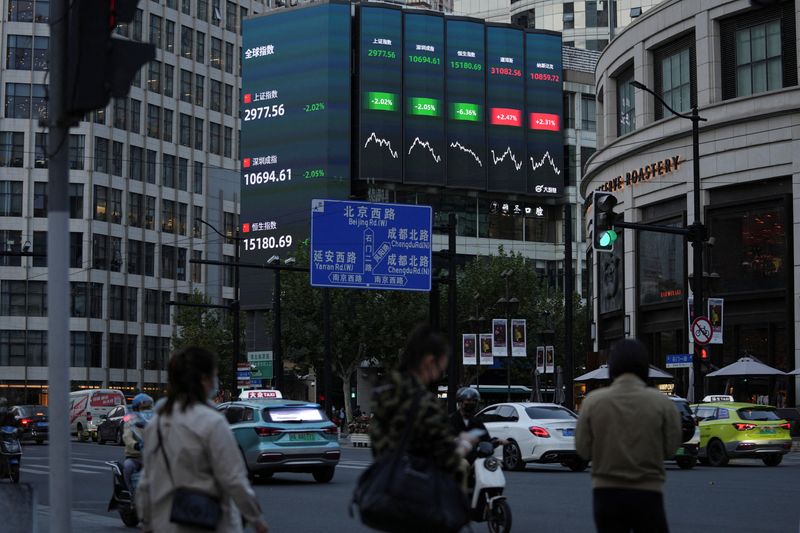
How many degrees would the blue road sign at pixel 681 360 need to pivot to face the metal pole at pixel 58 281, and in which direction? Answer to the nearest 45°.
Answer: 0° — it already faces it

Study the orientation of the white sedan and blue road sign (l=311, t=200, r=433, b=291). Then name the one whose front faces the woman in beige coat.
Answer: the blue road sign

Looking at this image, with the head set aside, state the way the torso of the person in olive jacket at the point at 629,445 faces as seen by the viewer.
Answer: away from the camera

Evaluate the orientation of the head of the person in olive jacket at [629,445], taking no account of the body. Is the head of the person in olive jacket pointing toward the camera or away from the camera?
away from the camera

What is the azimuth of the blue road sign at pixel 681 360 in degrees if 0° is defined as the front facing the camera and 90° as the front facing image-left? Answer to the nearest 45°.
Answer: approximately 0°

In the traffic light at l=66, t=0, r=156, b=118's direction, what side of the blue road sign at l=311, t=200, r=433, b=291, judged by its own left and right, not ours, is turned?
front

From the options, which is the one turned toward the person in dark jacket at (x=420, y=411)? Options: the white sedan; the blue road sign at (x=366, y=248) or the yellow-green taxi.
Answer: the blue road sign

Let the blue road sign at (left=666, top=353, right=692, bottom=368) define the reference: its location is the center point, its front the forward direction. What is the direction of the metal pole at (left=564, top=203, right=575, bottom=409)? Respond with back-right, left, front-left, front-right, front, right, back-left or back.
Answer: back-right

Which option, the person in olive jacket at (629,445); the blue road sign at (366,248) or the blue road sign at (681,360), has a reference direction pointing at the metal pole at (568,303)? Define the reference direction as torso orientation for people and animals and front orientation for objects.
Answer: the person in olive jacket

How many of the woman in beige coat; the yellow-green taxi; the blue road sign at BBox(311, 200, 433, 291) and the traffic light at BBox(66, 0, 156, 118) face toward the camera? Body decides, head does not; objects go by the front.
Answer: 1

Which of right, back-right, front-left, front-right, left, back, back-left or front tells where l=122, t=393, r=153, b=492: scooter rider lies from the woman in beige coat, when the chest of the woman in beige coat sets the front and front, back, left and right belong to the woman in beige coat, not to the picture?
front-left

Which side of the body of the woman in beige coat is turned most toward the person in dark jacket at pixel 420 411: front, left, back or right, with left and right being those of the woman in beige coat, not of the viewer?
right

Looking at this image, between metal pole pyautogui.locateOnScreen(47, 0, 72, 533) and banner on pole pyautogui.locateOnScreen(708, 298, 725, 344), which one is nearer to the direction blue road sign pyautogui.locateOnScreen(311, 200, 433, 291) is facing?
the metal pole
